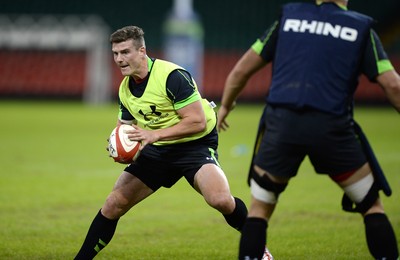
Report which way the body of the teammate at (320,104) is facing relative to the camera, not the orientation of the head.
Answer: away from the camera

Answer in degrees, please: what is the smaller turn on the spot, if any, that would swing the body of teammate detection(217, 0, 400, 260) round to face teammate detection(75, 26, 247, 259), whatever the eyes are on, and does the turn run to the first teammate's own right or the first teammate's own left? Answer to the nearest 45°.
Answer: approximately 45° to the first teammate's own left

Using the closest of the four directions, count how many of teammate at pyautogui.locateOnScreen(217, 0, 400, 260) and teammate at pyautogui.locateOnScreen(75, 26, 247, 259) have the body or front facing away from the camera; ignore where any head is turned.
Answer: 1

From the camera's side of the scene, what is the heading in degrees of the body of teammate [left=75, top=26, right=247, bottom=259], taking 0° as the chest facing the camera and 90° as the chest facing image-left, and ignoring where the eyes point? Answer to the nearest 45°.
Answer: approximately 45°

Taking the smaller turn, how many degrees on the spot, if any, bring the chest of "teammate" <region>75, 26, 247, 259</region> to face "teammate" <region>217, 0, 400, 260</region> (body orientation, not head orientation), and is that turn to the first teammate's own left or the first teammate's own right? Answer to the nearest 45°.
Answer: approximately 90° to the first teammate's own left

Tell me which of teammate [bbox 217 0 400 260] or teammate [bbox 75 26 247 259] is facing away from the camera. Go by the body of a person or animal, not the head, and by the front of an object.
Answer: teammate [bbox 217 0 400 260]
